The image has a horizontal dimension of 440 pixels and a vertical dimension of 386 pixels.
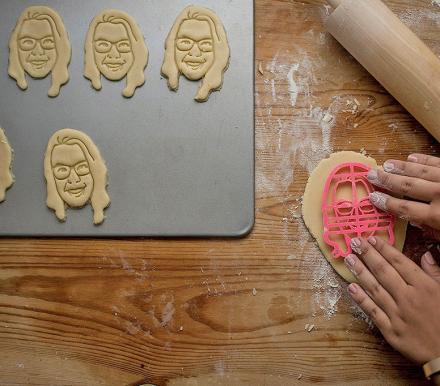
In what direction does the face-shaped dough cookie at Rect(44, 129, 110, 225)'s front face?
toward the camera

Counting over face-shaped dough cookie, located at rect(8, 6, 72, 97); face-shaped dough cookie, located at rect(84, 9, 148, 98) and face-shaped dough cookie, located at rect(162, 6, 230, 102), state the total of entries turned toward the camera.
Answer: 3

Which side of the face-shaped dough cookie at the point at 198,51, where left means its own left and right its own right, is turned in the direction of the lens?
front
